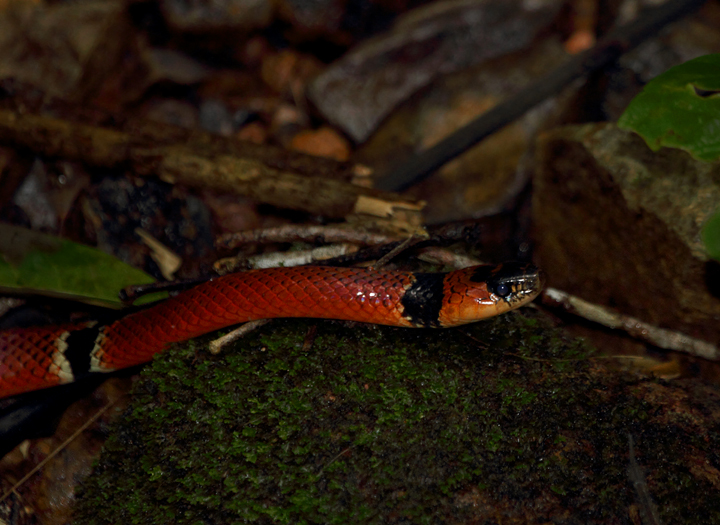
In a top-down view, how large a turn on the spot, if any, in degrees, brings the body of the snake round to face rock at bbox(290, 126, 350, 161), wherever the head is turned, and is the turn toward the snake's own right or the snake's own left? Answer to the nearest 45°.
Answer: approximately 90° to the snake's own left

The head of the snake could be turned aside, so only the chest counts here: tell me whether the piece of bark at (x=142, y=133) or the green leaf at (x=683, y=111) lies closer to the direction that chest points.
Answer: the green leaf

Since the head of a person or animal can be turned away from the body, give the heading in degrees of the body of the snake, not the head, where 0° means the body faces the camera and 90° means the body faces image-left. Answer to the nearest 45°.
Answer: approximately 270°

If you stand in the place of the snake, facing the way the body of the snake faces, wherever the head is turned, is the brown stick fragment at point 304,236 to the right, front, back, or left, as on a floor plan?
left

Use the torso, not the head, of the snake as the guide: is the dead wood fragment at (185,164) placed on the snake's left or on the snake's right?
on the snake's left

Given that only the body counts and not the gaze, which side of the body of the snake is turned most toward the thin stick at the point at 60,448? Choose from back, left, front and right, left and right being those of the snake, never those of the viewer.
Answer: back
